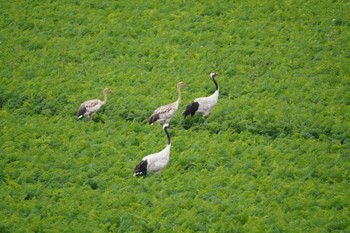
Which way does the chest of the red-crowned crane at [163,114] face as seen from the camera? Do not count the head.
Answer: to the viewer's right

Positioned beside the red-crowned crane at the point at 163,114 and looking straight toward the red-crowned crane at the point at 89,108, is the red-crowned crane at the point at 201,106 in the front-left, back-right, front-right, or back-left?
back-right

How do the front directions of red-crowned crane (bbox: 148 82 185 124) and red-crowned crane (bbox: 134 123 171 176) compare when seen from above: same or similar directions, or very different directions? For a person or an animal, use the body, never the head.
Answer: same or similar directions

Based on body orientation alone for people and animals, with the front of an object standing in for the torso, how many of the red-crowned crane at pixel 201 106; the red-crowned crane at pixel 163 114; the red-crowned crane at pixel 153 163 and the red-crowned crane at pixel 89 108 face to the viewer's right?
4

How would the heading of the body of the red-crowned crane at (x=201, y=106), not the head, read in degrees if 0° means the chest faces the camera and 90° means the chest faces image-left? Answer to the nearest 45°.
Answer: approximately 270°

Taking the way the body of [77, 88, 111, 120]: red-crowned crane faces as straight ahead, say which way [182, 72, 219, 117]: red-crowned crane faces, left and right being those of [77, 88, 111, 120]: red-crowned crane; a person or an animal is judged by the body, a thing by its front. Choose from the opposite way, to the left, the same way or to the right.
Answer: the same way

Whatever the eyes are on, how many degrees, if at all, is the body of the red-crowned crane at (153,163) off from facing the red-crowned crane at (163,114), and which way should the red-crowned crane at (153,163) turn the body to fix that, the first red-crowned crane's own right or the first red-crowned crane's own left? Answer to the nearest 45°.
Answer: approximately 90° to the first red-crowned crane's own left

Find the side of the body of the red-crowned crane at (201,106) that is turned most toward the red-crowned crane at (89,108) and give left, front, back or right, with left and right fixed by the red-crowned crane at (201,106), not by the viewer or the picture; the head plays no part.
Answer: back

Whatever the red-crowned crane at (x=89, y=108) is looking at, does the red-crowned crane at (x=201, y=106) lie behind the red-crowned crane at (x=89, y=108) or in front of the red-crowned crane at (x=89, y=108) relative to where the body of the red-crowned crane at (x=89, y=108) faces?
in front

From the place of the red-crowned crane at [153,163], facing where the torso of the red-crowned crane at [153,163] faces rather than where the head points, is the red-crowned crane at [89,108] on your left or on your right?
on your left

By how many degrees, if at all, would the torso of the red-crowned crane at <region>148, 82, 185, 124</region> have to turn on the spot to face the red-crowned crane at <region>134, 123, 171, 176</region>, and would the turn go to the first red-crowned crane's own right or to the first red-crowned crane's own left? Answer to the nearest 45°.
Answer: approximately 90° to the first red-crowned crane's own right

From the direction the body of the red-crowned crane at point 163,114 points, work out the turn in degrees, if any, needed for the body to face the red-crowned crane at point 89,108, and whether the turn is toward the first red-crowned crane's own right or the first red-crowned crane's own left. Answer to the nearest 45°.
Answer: approximately 180°

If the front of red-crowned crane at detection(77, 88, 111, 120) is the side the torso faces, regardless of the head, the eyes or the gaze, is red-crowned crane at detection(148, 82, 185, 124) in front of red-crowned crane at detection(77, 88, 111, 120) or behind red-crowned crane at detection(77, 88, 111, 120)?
in front

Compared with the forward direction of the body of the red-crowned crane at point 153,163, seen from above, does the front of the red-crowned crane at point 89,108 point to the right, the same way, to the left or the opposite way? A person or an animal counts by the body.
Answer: the same way

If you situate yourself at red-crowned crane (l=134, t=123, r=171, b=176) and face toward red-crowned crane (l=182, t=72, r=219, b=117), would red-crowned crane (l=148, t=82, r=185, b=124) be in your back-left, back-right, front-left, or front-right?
front-left

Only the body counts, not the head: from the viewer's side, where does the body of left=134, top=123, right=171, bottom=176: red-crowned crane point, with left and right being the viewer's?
facing to the right of the viewer

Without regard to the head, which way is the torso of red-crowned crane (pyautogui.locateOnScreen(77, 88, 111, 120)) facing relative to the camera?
to the viewer's right
